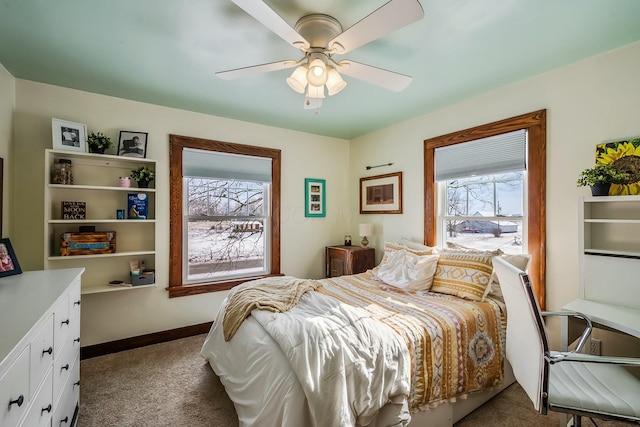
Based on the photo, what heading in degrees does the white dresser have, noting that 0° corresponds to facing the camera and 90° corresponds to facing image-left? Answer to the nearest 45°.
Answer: approximately 270°

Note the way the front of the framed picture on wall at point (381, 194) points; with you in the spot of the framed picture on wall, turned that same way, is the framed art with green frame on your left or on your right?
on your right

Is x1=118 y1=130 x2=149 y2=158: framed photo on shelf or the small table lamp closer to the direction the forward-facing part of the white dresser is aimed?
the small table lamp

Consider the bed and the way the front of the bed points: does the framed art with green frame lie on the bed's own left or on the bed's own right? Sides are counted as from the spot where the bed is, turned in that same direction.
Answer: on the bed's own right

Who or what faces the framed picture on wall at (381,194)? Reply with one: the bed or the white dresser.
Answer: the white dresser

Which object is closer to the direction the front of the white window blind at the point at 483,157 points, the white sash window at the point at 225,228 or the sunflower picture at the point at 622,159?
the white sash window

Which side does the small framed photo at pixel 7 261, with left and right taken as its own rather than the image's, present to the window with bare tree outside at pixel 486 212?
front

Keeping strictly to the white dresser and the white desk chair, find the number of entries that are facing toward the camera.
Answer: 0

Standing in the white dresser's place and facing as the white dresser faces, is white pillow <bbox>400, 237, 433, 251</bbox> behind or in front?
in front

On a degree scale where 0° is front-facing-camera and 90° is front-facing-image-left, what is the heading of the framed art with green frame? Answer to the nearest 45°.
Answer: approximately 315°

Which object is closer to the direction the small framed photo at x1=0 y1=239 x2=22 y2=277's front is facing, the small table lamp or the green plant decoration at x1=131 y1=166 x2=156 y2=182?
the small table lamp

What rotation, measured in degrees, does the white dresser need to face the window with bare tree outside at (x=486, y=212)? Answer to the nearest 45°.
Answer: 0° — it already faces it

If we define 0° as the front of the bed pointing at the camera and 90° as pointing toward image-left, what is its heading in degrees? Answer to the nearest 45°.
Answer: approximately 45°

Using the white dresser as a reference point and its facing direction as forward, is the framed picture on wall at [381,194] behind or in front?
in front

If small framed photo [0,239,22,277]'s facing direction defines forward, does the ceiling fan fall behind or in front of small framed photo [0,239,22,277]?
in front

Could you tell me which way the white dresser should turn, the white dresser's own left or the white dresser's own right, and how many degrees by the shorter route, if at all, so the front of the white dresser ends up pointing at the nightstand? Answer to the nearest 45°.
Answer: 0° — it already faces it
